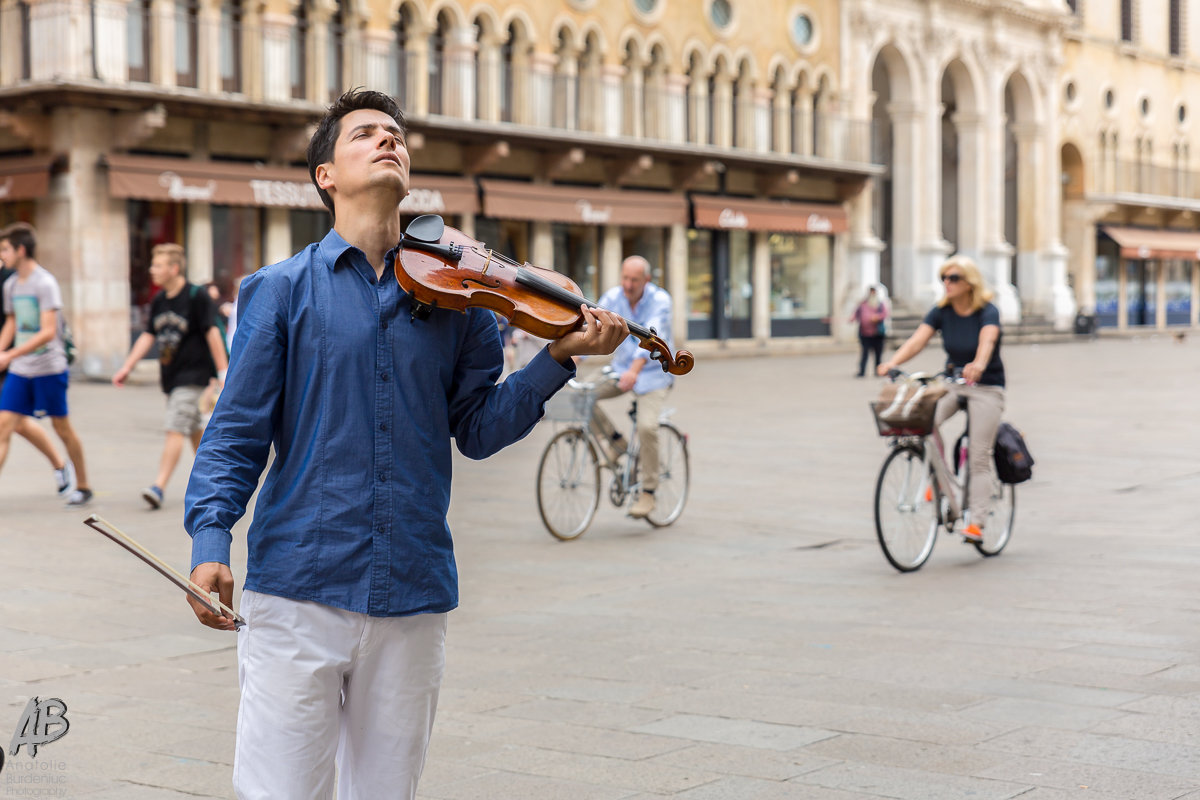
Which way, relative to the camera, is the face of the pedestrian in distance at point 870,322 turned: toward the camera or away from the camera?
toward the camera

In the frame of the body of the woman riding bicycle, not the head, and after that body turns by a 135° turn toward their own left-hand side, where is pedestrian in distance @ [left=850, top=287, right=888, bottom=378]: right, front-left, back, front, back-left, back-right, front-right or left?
left

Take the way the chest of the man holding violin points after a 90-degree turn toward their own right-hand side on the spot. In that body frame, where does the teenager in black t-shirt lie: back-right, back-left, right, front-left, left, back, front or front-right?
back-right

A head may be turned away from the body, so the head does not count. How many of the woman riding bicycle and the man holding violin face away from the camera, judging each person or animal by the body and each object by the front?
0

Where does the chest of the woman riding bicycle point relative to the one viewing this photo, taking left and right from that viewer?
facing the viewer and to the left of the viewer

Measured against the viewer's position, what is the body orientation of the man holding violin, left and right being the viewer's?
facing the viewer and to the right of the viewer

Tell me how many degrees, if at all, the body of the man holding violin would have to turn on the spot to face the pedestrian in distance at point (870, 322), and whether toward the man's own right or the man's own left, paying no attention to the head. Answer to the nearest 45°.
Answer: approximately 135° to the man's own left

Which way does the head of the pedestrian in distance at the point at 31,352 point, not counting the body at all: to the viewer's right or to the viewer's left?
to the viewer's left

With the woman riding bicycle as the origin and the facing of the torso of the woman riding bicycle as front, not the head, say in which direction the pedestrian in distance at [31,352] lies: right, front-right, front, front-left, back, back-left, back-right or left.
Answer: front-right

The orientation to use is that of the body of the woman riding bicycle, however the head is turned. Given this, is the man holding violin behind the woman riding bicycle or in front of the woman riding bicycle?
in front

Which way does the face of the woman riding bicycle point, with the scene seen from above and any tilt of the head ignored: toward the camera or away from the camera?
toward the camera
